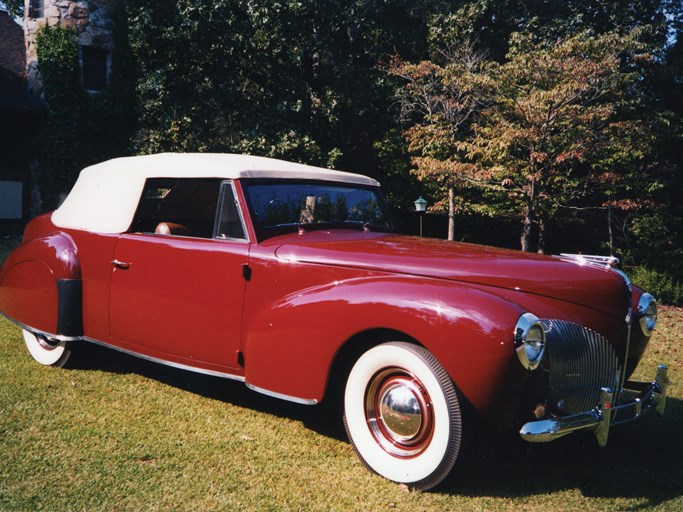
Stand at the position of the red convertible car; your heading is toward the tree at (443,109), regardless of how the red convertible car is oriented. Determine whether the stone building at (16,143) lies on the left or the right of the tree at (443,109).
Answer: left

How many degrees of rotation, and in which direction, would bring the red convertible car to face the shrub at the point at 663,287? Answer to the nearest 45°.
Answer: approximately 90° to its left

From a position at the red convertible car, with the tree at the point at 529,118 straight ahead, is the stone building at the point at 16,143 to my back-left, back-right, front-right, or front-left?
front-left

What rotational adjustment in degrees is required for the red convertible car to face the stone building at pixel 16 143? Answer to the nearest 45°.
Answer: approximately 180°

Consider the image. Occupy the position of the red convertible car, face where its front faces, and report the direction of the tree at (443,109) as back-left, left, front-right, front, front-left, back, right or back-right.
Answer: back-left

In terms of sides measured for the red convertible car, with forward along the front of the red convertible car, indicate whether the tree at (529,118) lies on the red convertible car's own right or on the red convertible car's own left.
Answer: on the red convertible car's own left

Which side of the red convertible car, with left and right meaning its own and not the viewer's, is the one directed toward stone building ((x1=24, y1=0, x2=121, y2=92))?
back

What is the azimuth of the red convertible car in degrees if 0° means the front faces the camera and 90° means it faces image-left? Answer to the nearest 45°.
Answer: approximately 315°
